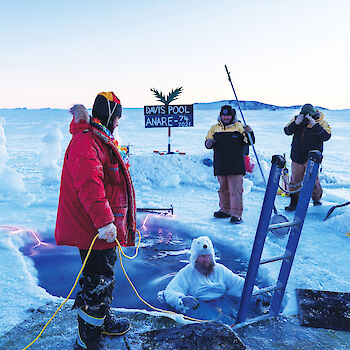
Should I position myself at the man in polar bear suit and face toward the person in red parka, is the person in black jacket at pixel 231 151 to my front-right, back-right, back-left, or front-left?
back-right

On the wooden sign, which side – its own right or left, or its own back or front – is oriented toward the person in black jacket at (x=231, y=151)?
front

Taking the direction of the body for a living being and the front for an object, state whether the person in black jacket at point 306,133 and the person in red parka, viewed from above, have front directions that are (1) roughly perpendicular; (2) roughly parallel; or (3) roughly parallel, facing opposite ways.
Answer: roughly parallel, facing opposite ways

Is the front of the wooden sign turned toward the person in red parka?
yes

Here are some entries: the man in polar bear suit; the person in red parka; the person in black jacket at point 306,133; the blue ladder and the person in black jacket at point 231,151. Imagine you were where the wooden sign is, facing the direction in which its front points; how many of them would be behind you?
0

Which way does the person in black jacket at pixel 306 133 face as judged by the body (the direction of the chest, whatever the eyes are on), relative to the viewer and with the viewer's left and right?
facing the viewer and to the left of the viewer

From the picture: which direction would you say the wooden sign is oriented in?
toward the camera

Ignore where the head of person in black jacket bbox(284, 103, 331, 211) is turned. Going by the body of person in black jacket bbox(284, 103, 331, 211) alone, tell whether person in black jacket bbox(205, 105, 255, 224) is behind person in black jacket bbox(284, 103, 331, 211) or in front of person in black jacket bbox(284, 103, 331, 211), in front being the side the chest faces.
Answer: in front

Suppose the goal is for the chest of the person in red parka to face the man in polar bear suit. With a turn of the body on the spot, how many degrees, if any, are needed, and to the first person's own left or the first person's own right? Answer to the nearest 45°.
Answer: approximately 45° to the first person's own left

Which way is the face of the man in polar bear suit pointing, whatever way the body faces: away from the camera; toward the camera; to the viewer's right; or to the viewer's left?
toward the camera

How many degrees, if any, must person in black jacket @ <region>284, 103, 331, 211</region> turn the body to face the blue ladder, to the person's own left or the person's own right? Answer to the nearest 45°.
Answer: approximately 45° to the person's own left

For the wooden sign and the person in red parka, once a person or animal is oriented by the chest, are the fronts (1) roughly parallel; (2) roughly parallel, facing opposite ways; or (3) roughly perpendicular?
roughly perpendicular

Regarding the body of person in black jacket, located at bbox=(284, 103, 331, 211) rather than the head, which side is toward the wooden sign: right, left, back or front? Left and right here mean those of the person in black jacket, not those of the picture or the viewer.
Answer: right

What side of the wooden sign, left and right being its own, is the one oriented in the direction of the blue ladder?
front

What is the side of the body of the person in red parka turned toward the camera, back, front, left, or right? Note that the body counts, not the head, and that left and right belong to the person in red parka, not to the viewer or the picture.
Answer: right

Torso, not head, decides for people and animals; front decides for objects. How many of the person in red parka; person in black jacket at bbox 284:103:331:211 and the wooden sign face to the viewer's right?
1

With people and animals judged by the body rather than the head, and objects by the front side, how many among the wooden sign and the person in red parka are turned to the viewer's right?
1

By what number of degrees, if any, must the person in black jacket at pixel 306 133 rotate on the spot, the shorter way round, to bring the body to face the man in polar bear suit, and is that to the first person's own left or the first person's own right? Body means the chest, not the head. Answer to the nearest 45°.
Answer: approximately 45° to the first person's own left
